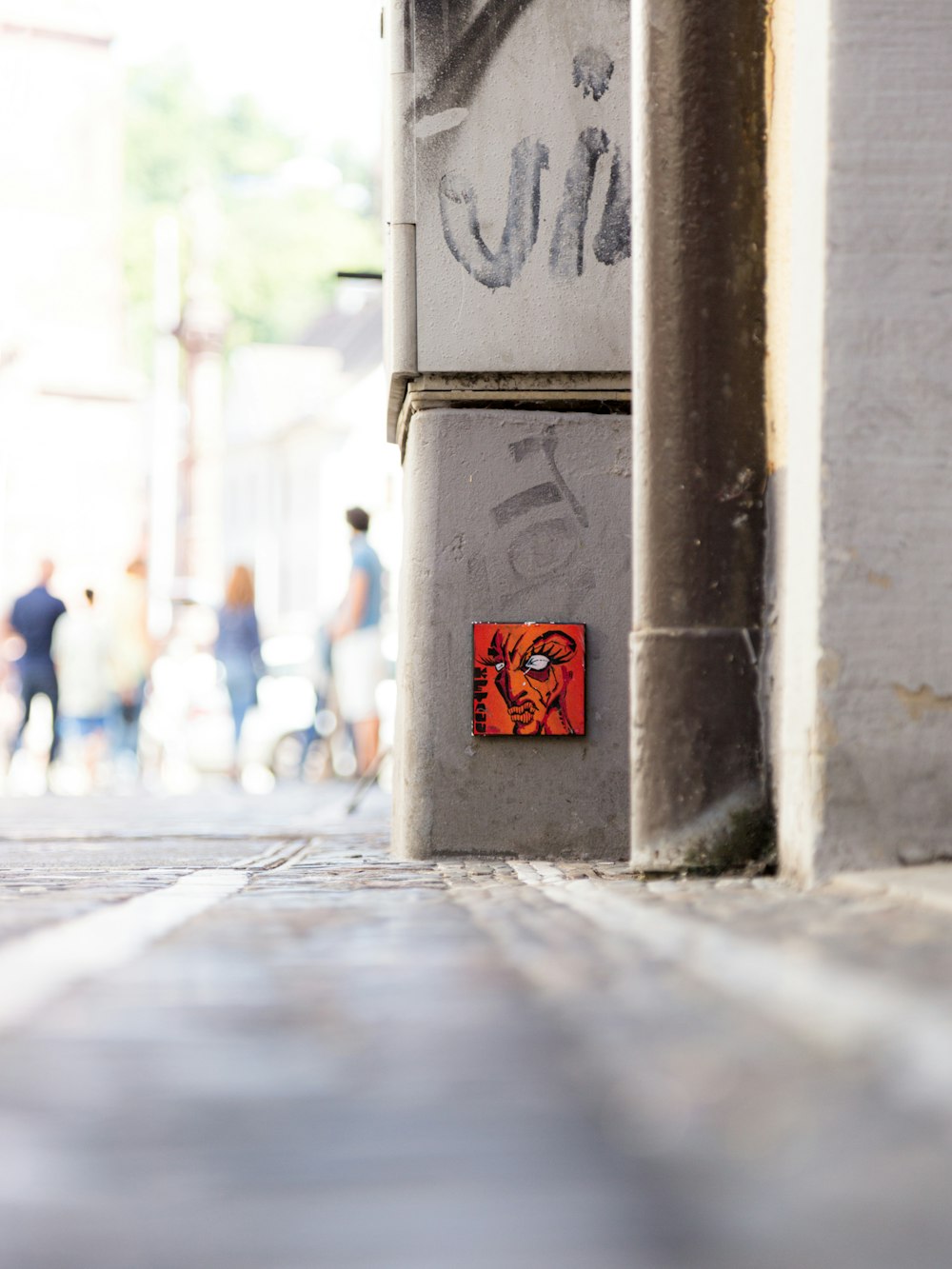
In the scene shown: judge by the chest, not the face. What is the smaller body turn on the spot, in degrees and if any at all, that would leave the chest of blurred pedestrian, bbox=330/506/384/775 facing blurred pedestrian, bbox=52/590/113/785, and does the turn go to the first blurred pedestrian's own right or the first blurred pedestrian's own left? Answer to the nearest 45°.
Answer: approximately 45° to the first blurred pedestrian's own right

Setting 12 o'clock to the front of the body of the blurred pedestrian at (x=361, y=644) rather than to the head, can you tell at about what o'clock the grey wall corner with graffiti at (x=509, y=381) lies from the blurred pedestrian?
The grey wall corner with graffiti is roughly at 9 o'clock from the blurred pedestrian.

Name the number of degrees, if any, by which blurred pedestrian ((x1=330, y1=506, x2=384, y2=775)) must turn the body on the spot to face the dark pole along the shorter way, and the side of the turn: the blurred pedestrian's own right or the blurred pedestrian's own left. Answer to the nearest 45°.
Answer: approximately 90° to the blurred pedestrian's own left

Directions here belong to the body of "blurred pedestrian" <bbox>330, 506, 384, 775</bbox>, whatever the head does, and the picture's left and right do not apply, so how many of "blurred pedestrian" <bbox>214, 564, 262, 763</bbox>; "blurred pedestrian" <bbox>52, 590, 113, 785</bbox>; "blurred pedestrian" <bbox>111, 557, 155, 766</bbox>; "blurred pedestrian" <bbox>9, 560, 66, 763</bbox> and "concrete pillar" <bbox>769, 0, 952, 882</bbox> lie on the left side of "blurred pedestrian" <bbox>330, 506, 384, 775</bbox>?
1

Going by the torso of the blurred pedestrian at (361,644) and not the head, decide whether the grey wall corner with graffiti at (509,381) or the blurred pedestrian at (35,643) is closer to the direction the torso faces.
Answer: the blurred pedestrian

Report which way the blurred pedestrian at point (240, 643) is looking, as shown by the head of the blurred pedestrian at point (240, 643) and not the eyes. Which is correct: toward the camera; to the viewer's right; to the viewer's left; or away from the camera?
away from the camera

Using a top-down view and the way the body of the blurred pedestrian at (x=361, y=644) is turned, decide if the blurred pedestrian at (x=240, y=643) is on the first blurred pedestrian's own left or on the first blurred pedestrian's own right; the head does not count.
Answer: on the first blurred pedestrian's own right

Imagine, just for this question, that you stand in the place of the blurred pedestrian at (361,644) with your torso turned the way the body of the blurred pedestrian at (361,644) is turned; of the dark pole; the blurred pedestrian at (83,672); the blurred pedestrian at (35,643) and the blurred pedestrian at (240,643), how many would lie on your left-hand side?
1

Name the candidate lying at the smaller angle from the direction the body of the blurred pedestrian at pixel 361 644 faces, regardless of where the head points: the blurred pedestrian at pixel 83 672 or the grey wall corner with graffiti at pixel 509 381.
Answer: the blurred pedestrian

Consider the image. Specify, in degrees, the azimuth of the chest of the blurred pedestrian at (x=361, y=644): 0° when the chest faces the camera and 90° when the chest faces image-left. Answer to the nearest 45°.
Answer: approximately 90°

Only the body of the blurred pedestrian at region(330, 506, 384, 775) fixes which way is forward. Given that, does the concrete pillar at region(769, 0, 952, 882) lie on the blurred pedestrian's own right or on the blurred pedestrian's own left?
on the blurred pedestrian's own left

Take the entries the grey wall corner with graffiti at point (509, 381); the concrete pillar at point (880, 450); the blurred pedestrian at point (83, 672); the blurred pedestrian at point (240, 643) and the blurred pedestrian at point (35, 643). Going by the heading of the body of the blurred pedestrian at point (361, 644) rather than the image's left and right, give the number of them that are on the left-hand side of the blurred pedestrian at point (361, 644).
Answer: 2
